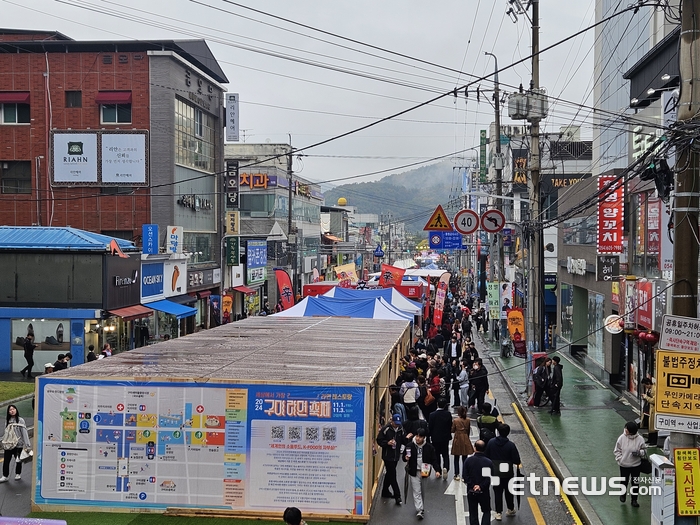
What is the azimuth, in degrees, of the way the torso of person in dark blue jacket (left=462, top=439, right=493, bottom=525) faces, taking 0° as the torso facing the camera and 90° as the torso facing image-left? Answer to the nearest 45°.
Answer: approximately 180°

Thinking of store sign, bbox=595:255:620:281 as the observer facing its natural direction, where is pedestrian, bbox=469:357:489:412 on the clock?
The pedestrian is roughly at 1 o'clock from the store sign.

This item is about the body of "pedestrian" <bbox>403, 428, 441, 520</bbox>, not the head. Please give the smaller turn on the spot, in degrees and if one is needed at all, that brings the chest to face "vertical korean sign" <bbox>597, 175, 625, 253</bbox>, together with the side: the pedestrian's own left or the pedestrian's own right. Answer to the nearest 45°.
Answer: approximately 135° to the pedestrian's own left

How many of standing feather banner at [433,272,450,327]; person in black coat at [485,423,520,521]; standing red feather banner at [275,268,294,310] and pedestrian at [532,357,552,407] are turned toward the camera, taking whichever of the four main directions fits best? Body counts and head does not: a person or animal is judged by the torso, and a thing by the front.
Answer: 2

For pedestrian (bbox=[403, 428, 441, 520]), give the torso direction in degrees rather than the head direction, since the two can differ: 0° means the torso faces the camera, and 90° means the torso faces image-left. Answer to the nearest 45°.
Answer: approximately 0°

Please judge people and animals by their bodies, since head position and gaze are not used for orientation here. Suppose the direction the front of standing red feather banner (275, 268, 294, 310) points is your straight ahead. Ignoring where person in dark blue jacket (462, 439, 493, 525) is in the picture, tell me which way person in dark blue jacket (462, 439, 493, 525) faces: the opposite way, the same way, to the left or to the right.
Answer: the opposite way

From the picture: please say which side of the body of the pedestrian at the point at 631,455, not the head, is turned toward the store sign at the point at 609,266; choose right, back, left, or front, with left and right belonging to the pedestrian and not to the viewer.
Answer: back

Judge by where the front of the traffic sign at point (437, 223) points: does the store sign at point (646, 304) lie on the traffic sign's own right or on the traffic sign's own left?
on the traffic sign's own left
